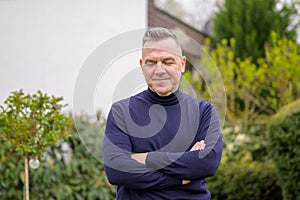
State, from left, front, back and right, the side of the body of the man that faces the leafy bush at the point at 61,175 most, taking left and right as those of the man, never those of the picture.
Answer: back

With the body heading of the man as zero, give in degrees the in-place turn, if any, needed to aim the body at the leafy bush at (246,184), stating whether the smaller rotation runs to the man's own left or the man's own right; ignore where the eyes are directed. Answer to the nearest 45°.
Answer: approximately 180°

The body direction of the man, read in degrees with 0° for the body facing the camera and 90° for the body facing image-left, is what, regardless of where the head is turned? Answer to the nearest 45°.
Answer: approximately 0°

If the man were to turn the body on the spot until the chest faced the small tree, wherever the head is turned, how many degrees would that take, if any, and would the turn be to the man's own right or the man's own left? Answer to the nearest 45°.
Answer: approximately 135° to the man's own right

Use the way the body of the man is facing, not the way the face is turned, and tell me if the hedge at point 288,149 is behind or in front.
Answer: behind
